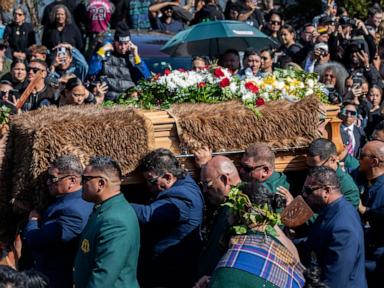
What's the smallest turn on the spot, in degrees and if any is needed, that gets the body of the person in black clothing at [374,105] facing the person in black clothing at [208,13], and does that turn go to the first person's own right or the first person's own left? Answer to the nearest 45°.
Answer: approximately 90° to the first person's own right

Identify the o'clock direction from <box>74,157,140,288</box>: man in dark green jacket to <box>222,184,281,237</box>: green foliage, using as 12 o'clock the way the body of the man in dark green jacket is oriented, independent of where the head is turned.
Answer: The green foliage is roughly at 7 o'clock from the man in dark green jacket.

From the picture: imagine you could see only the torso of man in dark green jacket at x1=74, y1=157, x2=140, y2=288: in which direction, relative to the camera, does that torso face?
to the viewer's left

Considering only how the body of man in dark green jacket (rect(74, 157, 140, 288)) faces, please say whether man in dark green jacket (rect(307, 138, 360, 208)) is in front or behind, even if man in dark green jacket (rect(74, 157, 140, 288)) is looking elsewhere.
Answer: behind

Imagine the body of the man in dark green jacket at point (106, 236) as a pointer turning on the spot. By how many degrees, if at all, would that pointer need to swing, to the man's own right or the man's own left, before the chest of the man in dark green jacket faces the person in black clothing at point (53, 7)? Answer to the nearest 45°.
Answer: approximately 90° to the man's own right

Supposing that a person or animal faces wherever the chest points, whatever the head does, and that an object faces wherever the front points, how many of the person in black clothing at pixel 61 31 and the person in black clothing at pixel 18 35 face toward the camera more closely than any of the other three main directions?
2
